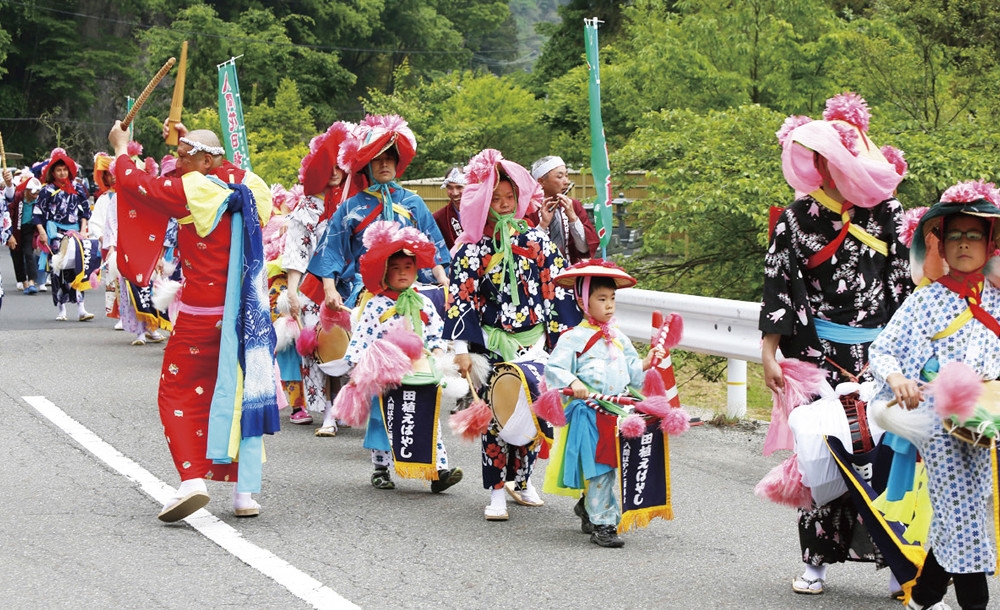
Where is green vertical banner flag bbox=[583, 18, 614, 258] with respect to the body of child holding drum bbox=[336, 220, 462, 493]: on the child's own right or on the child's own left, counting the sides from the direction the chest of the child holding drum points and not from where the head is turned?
on the child's own left

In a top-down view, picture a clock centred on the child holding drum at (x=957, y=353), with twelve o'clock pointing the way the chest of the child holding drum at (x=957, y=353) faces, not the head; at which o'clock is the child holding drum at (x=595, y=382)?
the child holding drum at (x=595, y=382) is roughly at 4 o'clock from the child holding drum at (x=957, y=353).

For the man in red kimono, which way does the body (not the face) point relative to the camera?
to the viewer's left

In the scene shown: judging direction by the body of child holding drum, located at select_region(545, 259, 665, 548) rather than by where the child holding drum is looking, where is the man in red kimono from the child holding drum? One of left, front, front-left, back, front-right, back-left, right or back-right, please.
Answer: back-right

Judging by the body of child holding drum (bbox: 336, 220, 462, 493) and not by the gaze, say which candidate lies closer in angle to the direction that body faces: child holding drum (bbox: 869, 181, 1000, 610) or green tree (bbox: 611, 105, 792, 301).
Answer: the child holding drum

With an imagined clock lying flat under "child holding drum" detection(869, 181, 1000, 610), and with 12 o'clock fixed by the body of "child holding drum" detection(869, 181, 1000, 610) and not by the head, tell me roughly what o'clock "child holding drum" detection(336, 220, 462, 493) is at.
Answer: "child holding drum" detection(336, 220, 462, 493) is roughly at 4 o'clock from "child holding drum" detection(869, 181, 1000, 610).

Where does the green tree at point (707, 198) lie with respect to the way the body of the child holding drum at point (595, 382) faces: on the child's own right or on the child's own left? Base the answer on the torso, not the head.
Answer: on the child's own left

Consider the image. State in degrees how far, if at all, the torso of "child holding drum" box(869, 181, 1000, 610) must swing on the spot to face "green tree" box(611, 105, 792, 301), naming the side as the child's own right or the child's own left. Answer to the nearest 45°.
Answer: approximately 180°
